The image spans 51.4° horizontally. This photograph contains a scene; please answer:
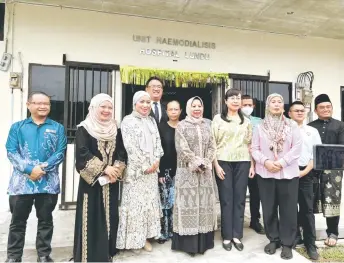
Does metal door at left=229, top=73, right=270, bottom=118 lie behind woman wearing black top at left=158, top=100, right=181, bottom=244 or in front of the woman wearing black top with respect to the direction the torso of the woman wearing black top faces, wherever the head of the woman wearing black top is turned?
behind

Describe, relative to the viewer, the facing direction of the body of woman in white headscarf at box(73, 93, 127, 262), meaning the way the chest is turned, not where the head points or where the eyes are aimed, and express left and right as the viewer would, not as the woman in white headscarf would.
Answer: facing the viewer and to the right of the viewer

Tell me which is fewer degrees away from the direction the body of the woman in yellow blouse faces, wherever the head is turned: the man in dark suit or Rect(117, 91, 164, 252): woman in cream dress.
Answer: the woman in cream dress

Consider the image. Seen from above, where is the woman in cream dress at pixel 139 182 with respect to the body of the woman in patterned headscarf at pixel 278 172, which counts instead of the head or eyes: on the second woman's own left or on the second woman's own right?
on the second woman's own right

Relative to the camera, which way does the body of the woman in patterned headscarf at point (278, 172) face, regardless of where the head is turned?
toward the camera

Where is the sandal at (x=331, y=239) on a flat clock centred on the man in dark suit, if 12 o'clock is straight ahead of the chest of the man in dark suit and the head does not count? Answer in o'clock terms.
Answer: The sandal is roughly at 9 o'clock from the man in dark suit.

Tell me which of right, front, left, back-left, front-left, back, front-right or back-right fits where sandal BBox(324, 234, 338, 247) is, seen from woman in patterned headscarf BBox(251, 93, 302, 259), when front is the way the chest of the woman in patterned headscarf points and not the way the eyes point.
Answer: back-left

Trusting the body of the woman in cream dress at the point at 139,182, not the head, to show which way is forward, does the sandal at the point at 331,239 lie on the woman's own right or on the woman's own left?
on the woman's own left

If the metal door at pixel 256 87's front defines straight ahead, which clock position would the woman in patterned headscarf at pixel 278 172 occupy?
The woman in patterned headscarf is roughly at 12 o'clock from the metal door.

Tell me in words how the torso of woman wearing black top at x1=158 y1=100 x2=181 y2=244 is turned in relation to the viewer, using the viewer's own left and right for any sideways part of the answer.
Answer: facing the viewer
